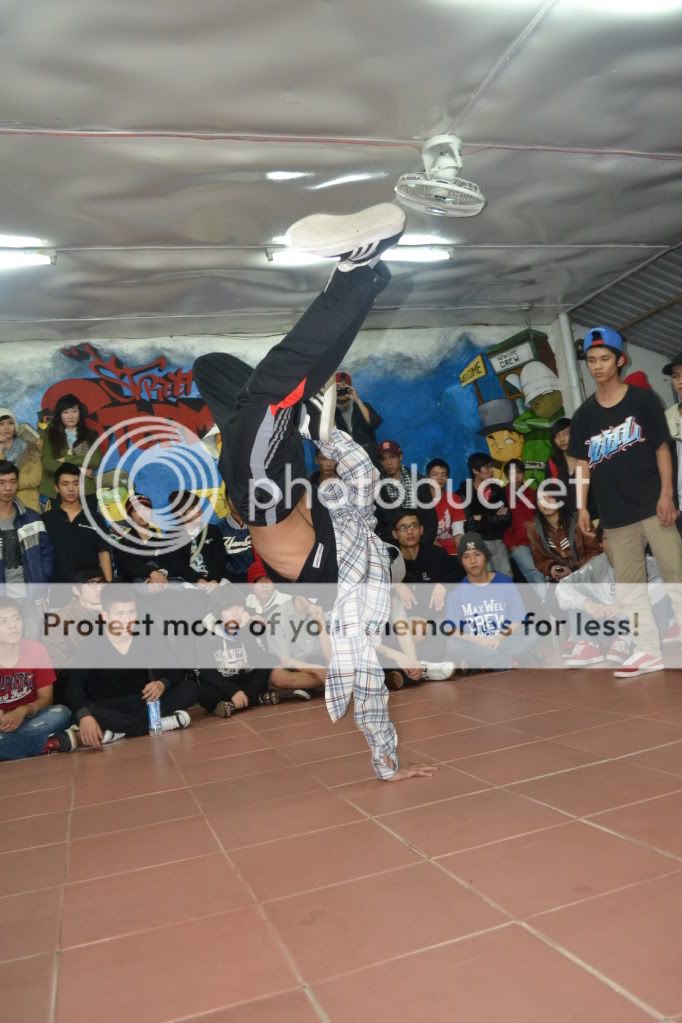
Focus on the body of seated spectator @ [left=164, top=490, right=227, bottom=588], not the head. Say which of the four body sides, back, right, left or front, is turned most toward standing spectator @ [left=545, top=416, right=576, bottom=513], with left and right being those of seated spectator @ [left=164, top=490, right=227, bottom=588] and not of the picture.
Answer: left

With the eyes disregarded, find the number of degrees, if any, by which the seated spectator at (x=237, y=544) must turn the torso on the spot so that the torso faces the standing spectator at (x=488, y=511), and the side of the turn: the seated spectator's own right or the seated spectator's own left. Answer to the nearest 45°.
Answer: approximately 90° to the seated spectator's own left

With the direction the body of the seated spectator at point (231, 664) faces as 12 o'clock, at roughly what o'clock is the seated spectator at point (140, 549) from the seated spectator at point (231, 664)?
the seated spectator at point (140, 549) is roughly at 5 o'clock from the seated spectator at point (231, 664).

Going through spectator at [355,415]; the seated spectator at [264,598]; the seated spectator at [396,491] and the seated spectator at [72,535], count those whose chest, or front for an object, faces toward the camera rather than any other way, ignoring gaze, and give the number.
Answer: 4

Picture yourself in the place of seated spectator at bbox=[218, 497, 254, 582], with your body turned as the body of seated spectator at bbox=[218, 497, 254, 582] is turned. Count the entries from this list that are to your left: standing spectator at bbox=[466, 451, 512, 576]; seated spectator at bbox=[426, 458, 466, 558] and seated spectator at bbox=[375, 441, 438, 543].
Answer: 3

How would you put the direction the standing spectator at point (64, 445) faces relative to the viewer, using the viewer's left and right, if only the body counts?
facing the viewer

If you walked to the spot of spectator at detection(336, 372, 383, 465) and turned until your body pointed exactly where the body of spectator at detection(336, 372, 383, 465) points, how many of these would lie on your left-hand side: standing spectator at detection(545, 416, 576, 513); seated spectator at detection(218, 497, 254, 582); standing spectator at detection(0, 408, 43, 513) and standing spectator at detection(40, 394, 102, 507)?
1

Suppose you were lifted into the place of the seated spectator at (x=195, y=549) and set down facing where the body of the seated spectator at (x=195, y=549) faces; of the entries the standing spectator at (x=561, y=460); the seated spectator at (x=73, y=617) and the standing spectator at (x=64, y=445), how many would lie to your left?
1

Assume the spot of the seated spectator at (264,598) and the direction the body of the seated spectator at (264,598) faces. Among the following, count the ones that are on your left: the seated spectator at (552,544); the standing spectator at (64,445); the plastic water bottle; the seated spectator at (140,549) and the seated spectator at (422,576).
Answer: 2

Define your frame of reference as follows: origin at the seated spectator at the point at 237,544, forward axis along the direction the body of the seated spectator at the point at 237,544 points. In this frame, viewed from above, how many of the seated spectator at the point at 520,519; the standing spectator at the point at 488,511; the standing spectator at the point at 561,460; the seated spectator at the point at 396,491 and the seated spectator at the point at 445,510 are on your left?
5

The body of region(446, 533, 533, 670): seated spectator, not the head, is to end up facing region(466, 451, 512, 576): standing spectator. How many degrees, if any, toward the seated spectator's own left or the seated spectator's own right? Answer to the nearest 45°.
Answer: approximately 180°

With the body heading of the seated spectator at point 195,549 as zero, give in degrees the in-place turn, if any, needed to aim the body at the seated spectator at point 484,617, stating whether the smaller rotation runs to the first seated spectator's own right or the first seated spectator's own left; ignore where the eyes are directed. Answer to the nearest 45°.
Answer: approximately 45° to the first seated spectator's own left
